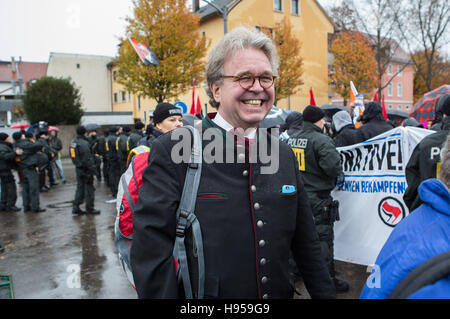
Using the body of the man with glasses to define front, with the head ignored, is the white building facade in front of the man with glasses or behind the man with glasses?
behind

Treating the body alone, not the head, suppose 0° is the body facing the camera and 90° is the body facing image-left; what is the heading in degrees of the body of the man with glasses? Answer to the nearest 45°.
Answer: approximately 315°

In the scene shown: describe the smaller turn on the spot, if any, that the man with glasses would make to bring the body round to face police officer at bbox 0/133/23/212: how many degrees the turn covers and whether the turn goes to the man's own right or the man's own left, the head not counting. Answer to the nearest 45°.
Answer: approximately 180°

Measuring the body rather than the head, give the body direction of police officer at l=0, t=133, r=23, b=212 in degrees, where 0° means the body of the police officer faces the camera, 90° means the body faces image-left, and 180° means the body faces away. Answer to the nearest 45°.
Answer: approximately 270°

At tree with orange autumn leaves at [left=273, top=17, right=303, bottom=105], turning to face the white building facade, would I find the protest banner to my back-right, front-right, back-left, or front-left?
back-left

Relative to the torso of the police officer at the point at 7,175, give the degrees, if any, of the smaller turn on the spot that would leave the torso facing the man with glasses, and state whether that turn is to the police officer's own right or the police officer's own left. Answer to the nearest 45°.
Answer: approximately 90° to the police officer's own right

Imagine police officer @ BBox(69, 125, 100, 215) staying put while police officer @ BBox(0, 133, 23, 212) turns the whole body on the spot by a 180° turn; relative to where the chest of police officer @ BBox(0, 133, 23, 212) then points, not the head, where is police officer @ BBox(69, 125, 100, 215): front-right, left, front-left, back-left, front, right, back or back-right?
back-left
